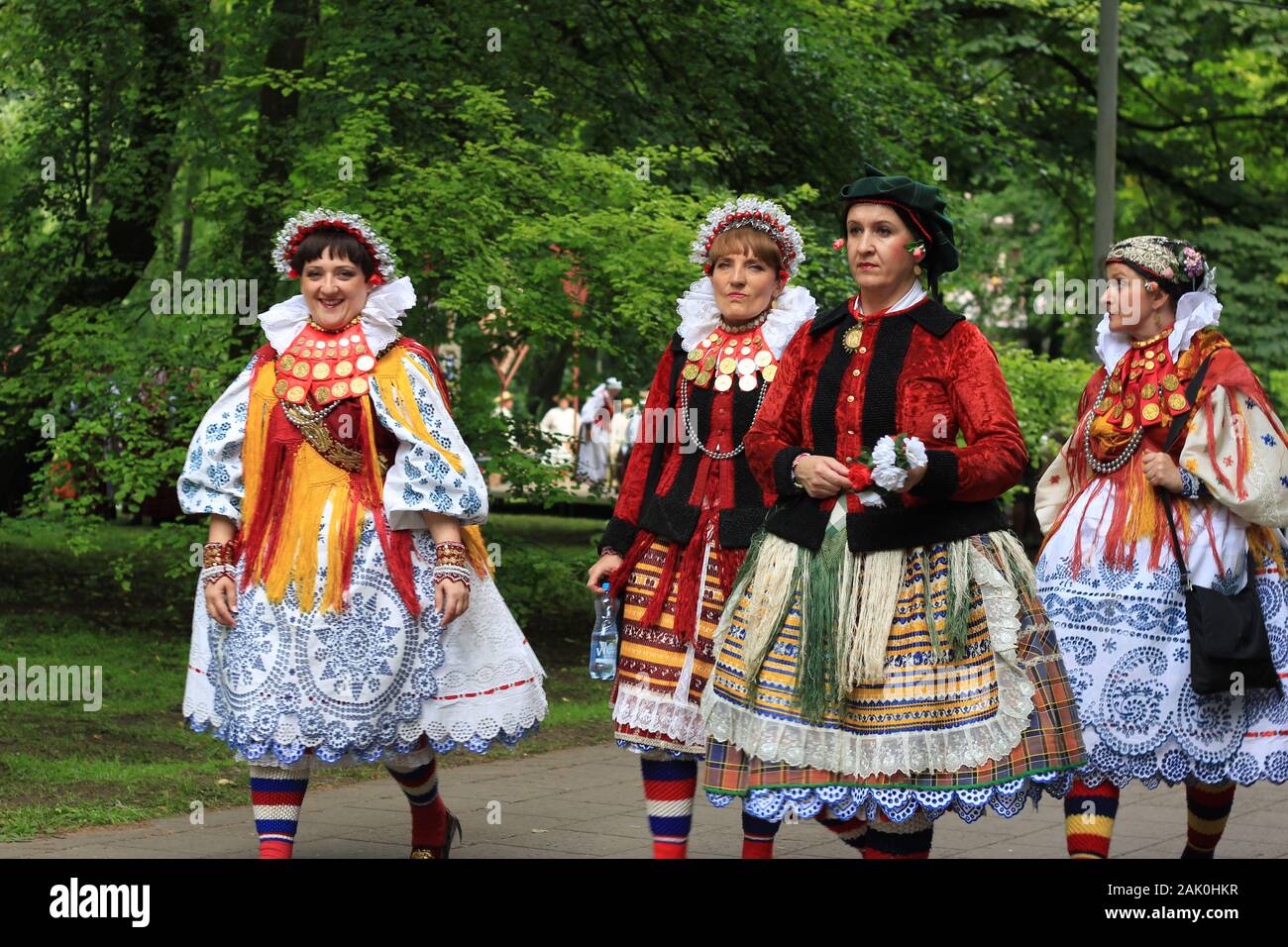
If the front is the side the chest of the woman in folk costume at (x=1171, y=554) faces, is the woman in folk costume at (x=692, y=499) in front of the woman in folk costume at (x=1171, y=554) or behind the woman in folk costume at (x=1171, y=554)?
in front

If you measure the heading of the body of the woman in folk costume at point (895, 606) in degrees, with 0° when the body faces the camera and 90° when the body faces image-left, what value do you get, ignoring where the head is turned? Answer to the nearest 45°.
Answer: approximately 45°

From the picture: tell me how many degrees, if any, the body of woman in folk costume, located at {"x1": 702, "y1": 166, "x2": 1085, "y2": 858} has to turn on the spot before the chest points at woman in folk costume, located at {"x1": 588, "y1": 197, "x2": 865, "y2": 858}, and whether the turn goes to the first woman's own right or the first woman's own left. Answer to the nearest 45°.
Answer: approximately 90° to the first woman's own right

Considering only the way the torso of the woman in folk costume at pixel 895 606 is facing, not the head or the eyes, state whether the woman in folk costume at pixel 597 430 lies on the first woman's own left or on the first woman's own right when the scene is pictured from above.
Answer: on the first woman's own right

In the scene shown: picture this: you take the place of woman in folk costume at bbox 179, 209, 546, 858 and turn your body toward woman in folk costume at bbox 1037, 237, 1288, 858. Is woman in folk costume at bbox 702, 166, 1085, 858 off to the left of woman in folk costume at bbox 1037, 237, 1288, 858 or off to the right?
right

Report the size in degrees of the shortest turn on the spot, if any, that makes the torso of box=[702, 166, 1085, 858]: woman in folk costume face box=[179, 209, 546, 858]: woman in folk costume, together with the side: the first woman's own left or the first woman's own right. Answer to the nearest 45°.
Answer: approximately 90° to the first woman's own right
